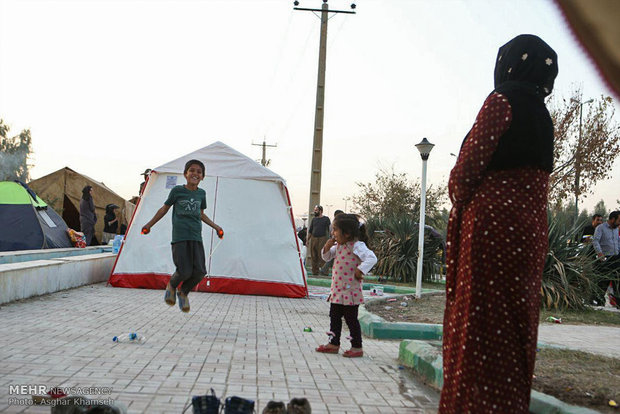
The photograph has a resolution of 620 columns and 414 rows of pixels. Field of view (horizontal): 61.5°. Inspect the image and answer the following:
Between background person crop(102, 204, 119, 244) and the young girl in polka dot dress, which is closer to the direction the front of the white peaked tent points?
the young girl in polka dot dress

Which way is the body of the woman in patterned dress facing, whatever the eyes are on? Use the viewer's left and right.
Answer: facing away from the viewer and to the left of the viewer

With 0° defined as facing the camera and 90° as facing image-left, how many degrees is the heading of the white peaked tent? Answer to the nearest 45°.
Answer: approximately 0°

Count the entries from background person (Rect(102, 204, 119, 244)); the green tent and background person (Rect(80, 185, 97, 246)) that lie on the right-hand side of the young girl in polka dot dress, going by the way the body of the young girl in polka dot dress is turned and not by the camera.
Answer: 3

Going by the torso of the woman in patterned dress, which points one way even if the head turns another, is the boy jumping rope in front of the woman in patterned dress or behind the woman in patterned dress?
in front

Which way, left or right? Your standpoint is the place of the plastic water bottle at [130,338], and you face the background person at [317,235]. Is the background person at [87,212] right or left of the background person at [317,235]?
left

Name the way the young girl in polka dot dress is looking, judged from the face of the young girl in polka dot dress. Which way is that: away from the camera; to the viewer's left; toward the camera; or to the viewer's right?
to the viewer's left

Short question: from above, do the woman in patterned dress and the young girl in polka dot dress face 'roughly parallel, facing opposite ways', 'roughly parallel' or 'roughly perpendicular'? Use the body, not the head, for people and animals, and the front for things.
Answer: roughly perpendicular

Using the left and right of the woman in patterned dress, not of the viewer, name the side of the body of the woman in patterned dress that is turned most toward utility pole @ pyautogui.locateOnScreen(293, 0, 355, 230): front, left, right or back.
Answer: front
